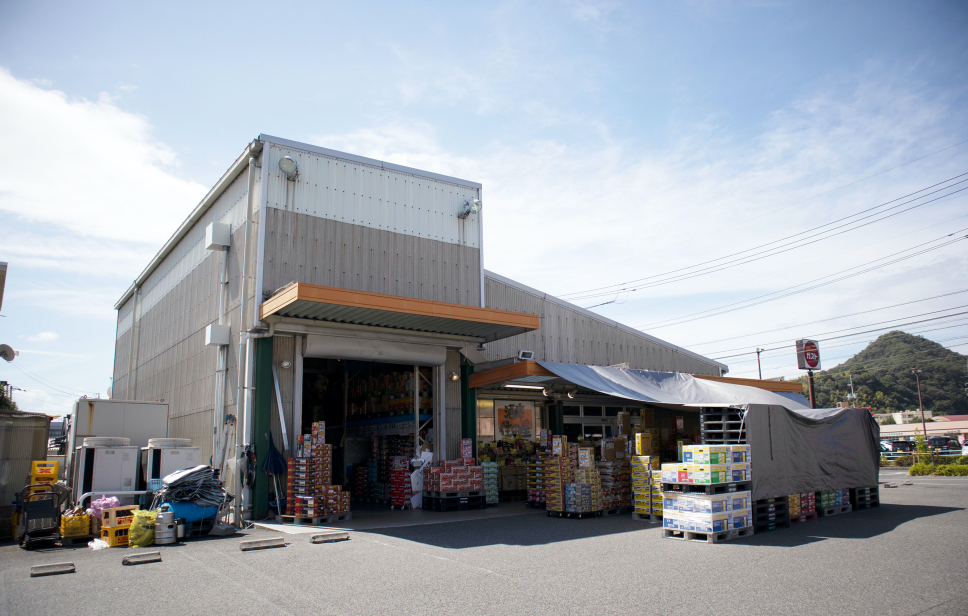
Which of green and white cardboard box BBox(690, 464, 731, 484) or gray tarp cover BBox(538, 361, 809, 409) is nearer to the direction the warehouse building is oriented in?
the green and white cardboard box

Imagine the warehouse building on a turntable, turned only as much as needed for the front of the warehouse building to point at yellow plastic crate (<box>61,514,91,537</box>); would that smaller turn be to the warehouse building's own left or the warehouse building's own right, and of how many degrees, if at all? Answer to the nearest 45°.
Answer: approximately 90° to the warehouse building's own right

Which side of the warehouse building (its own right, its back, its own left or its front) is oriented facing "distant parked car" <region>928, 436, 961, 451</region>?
left

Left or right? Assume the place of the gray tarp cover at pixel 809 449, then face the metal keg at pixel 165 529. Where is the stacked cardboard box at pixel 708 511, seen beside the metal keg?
left

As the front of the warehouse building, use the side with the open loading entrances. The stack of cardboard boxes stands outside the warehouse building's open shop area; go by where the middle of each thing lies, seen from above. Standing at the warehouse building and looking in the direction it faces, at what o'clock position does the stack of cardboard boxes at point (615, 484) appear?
The stack of cardboard boxes is roughly at 11 o'clock from the warehouse building.

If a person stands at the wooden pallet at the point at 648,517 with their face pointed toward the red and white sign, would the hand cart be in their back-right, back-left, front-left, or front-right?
back-left

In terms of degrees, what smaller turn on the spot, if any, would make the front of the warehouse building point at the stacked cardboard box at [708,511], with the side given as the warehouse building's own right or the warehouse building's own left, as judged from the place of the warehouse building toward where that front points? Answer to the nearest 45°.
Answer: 0° — it already faces it

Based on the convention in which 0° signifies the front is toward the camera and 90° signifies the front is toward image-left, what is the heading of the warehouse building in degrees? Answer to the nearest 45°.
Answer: approximately 315°

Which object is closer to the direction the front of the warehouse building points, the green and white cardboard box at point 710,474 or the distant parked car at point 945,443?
the green and white cardboard box
